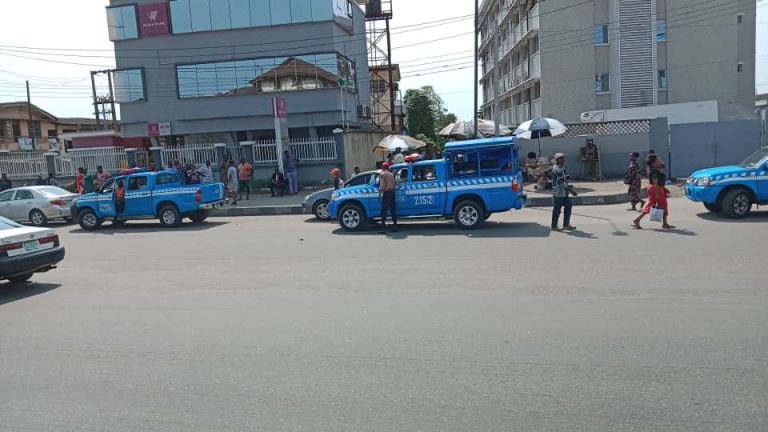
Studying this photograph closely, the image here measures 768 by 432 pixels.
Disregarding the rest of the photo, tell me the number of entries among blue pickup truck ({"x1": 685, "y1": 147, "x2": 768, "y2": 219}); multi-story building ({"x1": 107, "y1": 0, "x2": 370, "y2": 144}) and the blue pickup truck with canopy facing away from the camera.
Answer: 0

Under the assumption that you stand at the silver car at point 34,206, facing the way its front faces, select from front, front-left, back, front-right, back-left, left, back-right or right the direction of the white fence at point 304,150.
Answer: back-right

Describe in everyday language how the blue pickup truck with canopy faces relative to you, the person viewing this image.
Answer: facing to the left of the viewer

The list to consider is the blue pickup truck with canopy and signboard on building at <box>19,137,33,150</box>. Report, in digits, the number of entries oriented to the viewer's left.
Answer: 1

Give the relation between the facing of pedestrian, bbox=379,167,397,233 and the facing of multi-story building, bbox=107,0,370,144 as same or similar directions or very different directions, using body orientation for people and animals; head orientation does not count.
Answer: very different directions

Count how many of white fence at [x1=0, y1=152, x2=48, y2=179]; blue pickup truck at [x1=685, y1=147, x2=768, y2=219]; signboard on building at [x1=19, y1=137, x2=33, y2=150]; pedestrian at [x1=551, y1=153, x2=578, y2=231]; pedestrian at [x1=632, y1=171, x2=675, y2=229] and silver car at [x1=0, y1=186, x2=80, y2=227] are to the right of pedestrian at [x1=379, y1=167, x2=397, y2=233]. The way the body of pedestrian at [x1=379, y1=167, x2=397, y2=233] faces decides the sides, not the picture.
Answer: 3

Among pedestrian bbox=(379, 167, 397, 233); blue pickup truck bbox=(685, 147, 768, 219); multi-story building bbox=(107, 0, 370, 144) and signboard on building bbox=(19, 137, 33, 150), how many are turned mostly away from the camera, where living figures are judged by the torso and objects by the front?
1

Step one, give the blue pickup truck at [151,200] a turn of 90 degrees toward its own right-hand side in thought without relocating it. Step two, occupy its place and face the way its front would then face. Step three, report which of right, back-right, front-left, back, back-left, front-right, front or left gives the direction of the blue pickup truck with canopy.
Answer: right

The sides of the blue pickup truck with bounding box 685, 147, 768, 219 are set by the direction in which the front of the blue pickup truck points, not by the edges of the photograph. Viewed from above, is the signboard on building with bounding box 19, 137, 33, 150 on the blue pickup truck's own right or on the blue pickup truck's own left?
on the blue pickup truck's own right

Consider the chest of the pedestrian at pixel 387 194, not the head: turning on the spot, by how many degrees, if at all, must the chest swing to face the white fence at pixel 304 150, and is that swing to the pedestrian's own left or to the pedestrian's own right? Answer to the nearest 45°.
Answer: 0° — they already face it

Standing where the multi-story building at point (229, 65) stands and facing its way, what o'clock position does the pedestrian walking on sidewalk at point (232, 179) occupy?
The pedestrian walking on sidewalk is roughly at 12 o'clock from the multi-story building.

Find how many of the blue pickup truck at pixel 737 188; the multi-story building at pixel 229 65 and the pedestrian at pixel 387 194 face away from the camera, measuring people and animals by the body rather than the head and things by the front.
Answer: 1

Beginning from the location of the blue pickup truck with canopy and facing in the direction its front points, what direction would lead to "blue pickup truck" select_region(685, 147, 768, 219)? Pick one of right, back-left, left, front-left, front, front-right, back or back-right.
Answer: back

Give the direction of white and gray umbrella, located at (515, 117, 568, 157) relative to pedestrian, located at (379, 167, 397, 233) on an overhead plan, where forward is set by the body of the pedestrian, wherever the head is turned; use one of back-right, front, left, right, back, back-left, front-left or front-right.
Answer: front-right

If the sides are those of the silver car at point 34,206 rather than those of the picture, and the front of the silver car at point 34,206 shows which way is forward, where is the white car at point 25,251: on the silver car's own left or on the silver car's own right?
on the silver car's own left
